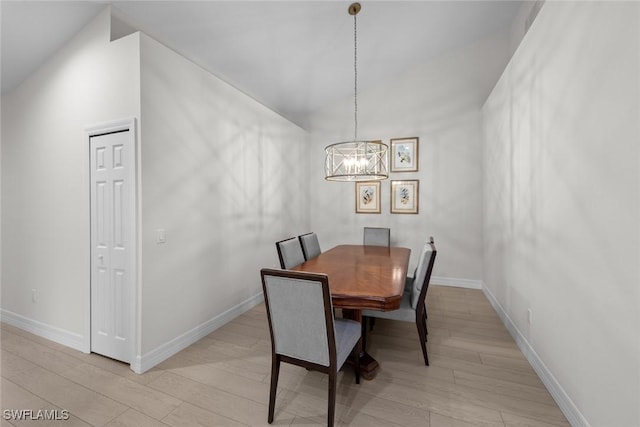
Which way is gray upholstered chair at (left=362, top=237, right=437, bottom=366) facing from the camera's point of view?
to the viewer's left

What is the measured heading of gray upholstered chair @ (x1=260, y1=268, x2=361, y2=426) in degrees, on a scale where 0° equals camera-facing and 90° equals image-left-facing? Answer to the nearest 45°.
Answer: approximately 225°

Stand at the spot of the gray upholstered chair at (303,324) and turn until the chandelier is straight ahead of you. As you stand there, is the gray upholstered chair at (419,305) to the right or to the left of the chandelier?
right

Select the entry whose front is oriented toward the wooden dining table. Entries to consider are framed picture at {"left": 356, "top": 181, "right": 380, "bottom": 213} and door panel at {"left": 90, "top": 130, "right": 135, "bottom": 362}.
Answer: the framed picture

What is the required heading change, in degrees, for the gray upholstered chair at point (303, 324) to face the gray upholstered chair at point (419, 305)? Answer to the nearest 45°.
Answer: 0° — it already faces it

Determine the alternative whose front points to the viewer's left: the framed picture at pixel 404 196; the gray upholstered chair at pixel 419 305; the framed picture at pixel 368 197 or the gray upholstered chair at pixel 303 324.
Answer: the gray upholstered chair at pixel 419 305

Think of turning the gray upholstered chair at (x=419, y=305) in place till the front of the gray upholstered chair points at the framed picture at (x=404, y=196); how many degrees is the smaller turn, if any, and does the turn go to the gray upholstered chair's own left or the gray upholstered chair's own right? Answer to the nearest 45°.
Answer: approximately 90° to the gray upholstered chair's own right

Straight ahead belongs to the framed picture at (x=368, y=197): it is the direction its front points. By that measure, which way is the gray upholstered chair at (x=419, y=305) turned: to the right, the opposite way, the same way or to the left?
to the right

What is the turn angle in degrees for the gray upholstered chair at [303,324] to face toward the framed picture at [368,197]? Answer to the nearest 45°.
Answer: approximately 45° to its left
